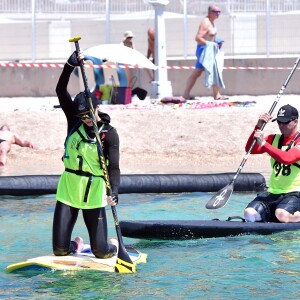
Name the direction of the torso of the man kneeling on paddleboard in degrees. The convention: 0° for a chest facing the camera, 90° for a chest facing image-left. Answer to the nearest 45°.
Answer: approximately 45°

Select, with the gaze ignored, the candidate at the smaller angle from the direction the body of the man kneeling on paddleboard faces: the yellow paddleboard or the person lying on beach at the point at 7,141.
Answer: the yellow paddleboard

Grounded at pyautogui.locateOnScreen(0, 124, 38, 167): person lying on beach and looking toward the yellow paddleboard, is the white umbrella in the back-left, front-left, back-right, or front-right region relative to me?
back-left

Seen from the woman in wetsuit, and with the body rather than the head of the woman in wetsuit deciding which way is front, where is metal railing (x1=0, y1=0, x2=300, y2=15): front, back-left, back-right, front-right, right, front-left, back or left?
back-right

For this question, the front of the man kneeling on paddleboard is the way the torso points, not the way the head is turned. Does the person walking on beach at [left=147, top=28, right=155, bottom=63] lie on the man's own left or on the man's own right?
on the man's own right

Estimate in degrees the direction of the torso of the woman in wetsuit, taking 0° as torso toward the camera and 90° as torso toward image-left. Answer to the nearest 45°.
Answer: approximately 45°

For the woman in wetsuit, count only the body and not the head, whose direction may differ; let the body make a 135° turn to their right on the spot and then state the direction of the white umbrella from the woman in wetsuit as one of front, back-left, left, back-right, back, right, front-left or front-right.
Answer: front

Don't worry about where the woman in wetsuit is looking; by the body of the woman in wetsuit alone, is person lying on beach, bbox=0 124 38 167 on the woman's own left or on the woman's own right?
on the woman's own right

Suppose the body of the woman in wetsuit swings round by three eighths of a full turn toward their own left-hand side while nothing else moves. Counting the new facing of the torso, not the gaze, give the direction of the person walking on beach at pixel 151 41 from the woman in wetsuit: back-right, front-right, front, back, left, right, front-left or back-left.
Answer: left

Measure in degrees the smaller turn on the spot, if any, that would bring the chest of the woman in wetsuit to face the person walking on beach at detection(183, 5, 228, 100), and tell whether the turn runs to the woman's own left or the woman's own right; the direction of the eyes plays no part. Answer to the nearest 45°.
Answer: approximately 135° to the woman's own right

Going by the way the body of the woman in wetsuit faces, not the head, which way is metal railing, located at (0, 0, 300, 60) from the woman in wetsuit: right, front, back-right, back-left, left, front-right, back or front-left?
back-right
